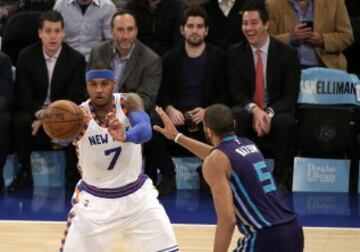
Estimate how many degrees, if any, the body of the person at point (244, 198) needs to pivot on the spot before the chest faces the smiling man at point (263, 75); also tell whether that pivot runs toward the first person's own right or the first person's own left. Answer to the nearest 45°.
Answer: approximately 45° to the first person's own right

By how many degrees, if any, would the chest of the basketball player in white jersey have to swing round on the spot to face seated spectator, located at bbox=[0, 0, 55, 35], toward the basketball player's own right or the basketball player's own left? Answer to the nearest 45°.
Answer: approximately 180°

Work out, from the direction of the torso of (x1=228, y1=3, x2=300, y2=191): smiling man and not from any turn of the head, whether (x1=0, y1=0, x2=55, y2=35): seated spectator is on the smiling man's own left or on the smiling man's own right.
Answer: on the smiling man's own right

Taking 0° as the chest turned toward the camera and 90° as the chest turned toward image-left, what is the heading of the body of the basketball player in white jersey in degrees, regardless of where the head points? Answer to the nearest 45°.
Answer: approximately 0°

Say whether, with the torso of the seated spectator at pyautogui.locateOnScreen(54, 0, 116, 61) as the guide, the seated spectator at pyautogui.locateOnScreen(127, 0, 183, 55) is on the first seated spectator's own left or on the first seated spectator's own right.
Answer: on the first seated spectator's own left

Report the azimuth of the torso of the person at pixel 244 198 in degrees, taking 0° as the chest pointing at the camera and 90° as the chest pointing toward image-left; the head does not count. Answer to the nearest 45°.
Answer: approximately 135°

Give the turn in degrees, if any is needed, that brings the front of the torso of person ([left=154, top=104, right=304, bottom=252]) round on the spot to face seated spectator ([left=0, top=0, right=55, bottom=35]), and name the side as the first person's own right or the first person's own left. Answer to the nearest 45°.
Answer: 0° — they already face them
